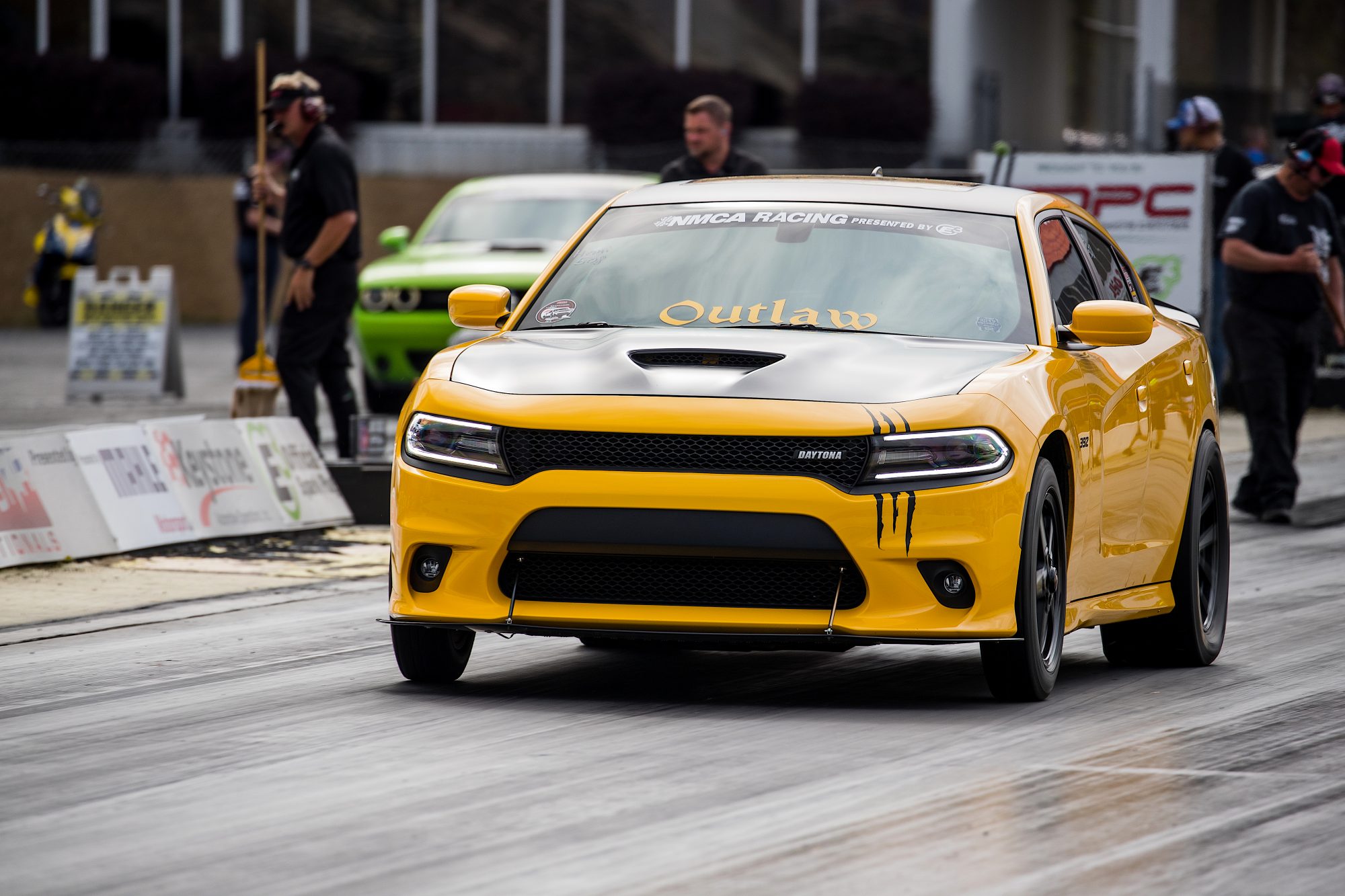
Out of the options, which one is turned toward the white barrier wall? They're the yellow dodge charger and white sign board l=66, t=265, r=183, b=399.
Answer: the white sign board

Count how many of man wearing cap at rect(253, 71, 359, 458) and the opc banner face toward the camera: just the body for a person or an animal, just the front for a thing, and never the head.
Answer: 1

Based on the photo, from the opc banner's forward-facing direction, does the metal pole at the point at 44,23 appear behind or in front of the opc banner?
behind

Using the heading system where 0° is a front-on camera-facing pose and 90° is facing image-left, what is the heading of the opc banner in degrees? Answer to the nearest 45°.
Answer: approximately 0°

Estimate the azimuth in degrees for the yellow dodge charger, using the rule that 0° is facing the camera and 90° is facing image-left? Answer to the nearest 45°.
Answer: approximately 45°
